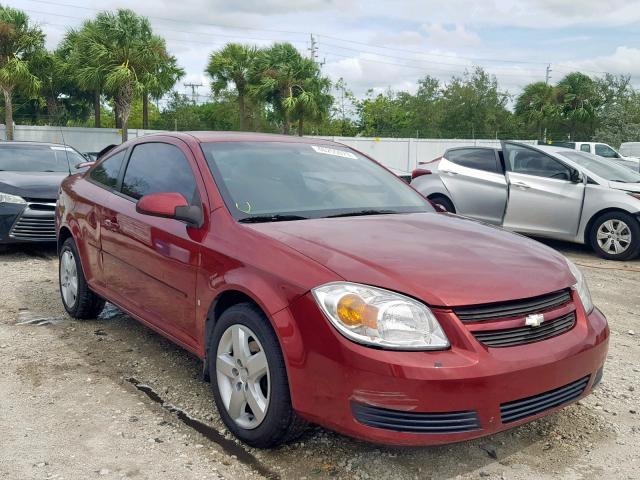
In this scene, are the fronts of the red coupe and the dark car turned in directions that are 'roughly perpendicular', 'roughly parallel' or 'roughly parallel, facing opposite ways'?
roughly parallel

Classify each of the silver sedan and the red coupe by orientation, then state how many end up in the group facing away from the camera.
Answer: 0

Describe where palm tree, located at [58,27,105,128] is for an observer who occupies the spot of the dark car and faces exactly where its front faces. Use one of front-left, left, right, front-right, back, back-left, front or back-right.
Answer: back-left

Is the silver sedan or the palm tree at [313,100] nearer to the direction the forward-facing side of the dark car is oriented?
the silver sedan

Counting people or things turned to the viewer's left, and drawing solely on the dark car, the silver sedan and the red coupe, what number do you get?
0

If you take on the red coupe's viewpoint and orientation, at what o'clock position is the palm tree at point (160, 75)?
The palm tree is roughly at 7 o'clock from the red coupe.

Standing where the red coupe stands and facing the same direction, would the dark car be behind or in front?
behind

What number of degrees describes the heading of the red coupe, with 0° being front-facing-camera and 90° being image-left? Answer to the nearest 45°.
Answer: approximately 315°

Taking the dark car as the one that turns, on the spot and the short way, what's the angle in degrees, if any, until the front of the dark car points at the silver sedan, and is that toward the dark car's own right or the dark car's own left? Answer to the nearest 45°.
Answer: approximately 45° to the dark car's own left

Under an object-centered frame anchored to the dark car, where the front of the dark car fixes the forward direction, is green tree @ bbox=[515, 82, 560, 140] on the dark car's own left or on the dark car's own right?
on the dark car's own left

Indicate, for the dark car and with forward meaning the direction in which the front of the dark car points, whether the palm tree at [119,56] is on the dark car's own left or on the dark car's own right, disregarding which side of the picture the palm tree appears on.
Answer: on the dark car's own left

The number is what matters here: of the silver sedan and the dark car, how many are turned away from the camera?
0

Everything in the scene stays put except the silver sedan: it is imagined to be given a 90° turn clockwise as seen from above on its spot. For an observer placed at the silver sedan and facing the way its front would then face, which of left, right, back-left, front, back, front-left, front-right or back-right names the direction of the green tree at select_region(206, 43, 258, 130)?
right

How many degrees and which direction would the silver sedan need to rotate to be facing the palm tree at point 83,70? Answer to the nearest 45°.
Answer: approximately 180°

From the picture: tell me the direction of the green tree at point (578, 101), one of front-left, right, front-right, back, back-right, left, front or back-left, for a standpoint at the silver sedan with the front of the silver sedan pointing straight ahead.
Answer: back-left

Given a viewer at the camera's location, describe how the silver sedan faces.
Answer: facing the viewer and to the right of the viewer
